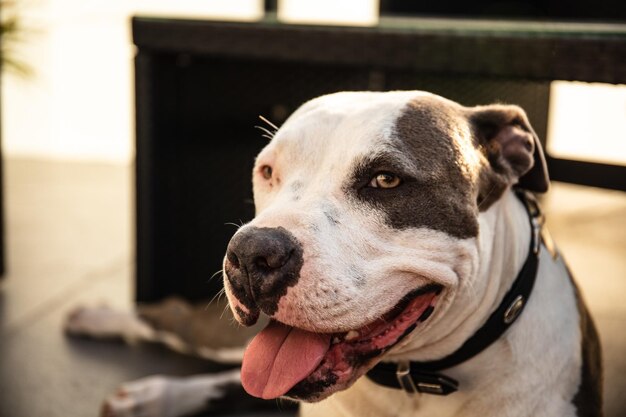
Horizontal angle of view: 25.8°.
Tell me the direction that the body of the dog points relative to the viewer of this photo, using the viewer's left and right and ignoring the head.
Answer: facing the viewer and to the left of the viewer
